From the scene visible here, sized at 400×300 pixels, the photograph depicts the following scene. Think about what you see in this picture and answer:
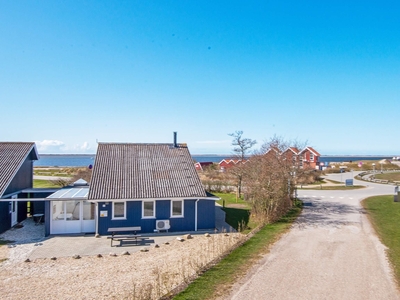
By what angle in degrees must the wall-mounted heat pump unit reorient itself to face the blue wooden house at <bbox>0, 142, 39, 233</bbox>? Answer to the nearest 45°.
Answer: approximately 90° to its right

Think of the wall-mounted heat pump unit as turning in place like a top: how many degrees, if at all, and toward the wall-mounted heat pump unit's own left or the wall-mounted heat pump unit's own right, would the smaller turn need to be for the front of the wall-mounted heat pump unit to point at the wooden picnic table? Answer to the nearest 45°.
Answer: approximately 90° to the wall-mounted heat pump unit's own right

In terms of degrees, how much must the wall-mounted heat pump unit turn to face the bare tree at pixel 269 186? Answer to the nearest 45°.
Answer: approximately 90° to its left

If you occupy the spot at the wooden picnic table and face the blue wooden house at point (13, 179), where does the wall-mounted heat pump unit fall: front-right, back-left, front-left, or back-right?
back-right

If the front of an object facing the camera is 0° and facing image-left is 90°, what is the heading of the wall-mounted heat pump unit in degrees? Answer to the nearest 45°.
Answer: approximately 0°
